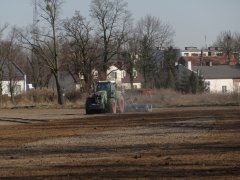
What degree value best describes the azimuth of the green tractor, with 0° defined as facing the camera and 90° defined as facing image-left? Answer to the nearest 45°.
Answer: approximately 45°
